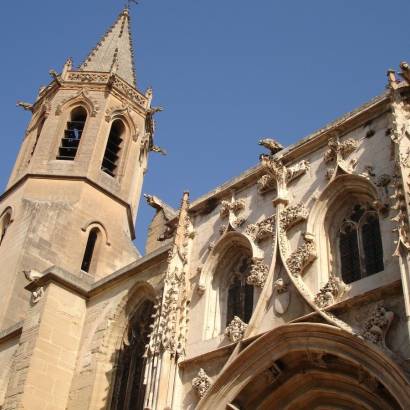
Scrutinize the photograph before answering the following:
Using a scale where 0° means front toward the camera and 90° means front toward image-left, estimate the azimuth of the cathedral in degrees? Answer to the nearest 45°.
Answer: approximately 45°
